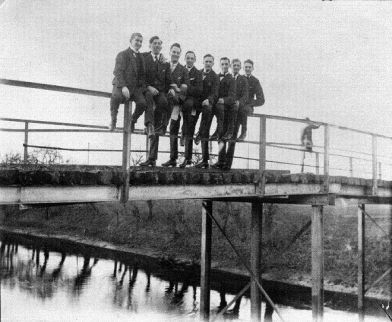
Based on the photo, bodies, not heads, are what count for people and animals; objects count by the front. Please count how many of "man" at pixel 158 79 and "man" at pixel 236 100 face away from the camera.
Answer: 0

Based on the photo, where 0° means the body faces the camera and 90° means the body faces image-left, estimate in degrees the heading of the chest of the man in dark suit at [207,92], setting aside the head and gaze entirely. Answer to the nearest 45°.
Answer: approximately 45°

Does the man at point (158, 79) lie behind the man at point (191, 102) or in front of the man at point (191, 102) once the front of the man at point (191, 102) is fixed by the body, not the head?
in front
